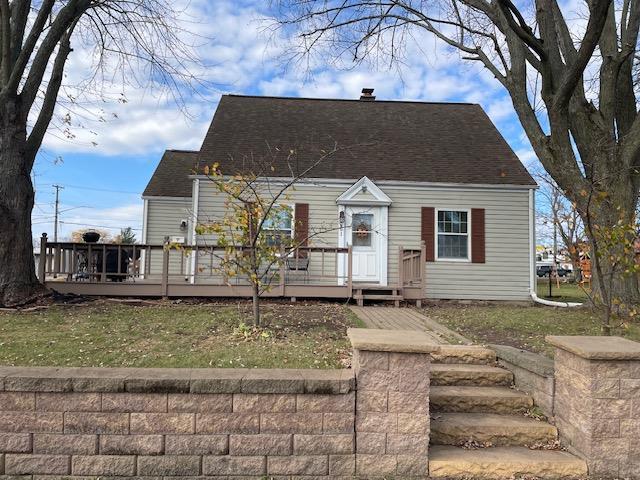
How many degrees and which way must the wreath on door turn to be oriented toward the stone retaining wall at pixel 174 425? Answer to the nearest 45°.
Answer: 0° — it already faces it

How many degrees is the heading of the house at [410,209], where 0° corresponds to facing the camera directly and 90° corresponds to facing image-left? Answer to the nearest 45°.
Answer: approximately 0°

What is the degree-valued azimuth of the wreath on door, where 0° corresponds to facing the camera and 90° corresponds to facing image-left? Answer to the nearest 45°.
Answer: approximately 0°

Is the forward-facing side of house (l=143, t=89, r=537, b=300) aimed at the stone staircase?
yes

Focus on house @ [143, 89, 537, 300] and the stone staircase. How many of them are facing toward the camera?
2

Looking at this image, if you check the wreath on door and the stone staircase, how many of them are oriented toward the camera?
2

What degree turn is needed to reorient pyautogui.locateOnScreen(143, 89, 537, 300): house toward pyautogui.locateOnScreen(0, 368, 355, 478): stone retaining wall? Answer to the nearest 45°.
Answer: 0° — it already faces it

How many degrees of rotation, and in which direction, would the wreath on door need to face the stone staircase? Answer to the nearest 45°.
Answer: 0° — it already faces it

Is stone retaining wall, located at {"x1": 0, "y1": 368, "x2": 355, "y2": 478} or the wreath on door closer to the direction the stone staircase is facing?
the stone retaining wall
